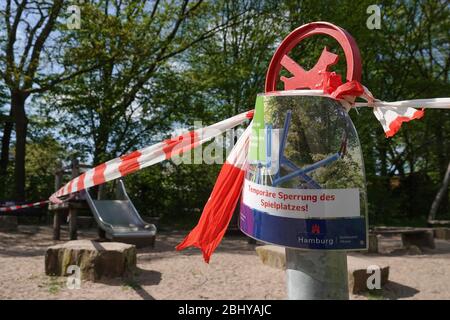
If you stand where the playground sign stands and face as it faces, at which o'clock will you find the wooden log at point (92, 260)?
The wooden log is roughly at 5 o'clock from the playground sign.

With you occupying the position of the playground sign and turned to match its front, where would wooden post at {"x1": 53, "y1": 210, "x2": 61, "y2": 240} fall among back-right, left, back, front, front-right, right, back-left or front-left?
back-right

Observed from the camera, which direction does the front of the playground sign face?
facing the viewer

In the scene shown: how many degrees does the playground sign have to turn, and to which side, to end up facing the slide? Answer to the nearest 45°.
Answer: approximately 135° to its right

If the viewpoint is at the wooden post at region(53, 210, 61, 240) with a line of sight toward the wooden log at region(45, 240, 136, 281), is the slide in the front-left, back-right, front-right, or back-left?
front-left

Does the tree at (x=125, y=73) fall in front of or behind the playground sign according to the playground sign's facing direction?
behind
